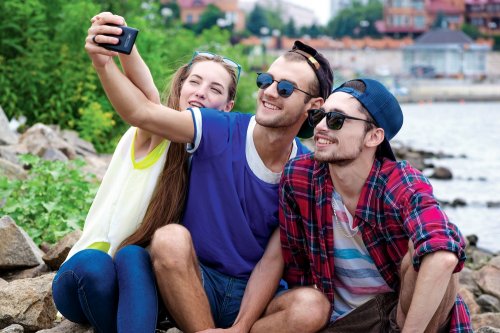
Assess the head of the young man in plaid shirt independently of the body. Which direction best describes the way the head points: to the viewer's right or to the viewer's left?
to the viewer's left

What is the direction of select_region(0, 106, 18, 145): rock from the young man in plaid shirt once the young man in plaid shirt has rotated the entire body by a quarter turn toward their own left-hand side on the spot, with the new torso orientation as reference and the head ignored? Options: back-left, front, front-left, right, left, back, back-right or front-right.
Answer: back

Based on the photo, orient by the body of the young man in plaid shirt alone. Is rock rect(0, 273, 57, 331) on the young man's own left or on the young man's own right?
on the young man's own right

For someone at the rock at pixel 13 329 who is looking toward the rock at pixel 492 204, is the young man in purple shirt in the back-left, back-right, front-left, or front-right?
front-right

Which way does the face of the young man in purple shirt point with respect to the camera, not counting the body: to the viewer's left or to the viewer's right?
to the viewer's left

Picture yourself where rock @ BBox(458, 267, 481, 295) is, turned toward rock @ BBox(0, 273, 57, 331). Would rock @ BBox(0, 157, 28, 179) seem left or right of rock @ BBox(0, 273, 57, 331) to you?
right

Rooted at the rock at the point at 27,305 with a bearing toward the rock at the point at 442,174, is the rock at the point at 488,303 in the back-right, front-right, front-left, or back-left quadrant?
front-right

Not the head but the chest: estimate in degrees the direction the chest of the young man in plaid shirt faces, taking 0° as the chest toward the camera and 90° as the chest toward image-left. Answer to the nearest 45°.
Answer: approximately 45°

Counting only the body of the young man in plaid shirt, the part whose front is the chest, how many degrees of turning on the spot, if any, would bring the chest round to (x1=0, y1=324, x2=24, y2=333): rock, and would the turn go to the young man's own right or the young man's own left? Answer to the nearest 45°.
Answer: approximately 45° to the young man's own right

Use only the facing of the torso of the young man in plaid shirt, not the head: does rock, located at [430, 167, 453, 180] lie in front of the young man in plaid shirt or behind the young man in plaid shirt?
behind

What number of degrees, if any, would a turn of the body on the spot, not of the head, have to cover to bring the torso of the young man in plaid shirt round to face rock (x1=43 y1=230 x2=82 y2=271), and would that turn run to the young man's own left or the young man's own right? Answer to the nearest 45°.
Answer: approximately 90° to the young man's own right

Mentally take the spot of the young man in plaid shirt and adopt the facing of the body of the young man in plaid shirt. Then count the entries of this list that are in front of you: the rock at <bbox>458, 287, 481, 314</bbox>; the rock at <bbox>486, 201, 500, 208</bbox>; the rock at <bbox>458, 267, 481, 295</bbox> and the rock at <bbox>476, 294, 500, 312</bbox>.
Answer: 0

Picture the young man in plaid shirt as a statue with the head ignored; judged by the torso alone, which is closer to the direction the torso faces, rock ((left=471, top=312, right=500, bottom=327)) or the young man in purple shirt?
the young man in purple shirt

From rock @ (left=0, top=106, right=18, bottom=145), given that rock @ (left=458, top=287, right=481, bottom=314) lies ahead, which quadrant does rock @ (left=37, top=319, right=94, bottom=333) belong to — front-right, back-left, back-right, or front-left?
front-right

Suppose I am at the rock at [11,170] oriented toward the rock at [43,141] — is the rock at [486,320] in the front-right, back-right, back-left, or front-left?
back-right

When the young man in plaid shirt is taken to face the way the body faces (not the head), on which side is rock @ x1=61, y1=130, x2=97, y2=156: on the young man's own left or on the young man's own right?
on the young man's own right

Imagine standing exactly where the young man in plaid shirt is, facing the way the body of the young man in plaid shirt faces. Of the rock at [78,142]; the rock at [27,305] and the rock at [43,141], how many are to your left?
0
